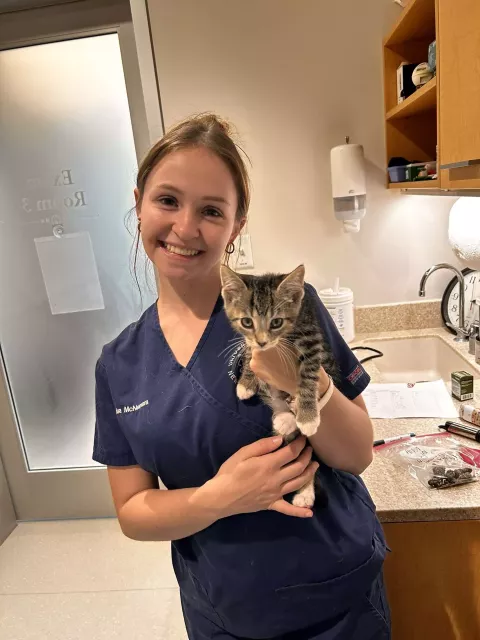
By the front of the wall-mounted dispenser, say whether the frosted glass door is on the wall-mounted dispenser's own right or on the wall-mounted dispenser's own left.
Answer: on the wall-mounted dispenser's own right

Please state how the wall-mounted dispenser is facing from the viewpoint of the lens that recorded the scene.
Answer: facing the viewer

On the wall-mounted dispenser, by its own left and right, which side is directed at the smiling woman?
front

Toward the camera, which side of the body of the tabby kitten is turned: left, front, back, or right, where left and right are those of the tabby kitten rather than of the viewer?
front

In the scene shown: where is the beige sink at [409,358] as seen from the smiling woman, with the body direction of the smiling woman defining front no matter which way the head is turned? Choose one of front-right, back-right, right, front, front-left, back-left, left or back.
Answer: back-left

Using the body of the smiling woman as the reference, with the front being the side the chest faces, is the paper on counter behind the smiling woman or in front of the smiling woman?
behind

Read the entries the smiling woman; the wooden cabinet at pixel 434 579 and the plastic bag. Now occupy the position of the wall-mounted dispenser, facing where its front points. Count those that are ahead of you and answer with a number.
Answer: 3

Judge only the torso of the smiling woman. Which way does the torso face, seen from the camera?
toward the camera
